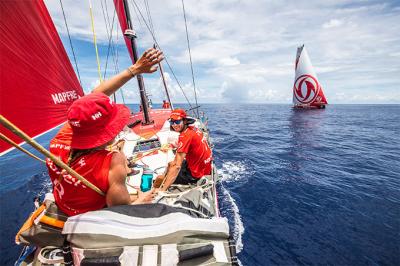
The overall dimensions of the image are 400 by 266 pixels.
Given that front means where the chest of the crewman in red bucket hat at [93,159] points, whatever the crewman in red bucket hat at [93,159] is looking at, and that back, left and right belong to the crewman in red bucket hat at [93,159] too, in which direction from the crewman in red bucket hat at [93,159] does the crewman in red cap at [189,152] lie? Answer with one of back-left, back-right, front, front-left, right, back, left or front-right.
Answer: front

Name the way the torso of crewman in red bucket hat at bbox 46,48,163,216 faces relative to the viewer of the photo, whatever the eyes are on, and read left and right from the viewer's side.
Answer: facing away from the viewer and to the right of the viewer

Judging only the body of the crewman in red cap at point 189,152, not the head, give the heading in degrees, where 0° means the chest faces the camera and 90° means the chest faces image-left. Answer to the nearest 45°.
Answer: approximately 90°

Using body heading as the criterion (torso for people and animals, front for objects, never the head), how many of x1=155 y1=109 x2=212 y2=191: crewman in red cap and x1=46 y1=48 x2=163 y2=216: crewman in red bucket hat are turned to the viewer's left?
1
